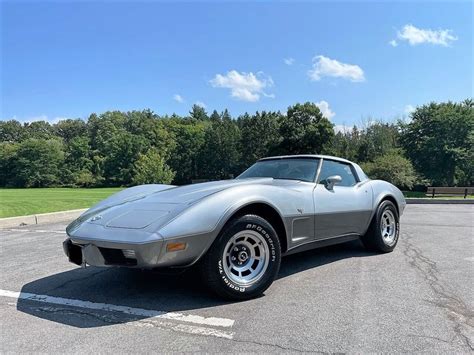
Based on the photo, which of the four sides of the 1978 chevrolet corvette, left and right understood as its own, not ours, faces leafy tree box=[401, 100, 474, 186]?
back

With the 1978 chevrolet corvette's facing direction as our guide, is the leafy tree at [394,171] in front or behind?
behind

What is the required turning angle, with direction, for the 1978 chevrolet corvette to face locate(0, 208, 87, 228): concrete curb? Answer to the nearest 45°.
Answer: approximately 90° to its right

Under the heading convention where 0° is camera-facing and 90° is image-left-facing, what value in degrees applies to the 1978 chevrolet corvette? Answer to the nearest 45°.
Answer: approximately 45°
